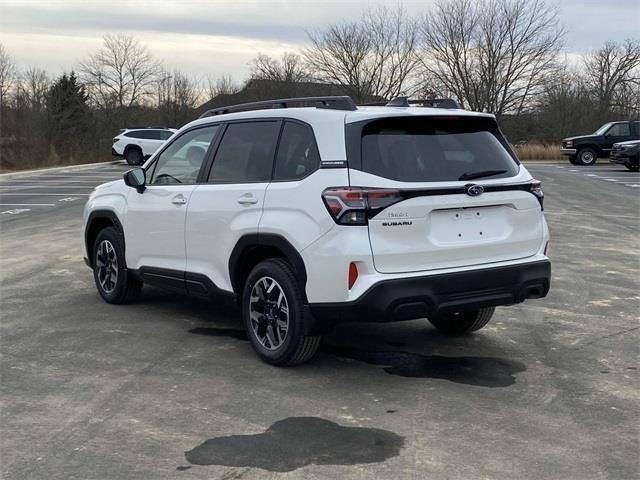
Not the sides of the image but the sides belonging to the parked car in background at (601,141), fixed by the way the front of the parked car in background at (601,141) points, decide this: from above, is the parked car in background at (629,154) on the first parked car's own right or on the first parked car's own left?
on the first parked car's own left

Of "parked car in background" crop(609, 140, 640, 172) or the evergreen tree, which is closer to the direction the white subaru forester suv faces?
the evergreen tree

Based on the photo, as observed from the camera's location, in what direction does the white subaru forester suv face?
facing away from the viewer and to the left of the viewer

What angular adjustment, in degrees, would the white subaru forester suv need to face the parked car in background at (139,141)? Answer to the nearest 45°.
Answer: approximately 45° to its right
